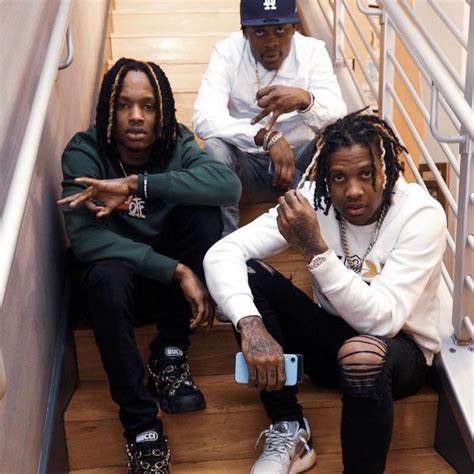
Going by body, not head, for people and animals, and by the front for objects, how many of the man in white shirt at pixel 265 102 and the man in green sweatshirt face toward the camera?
2

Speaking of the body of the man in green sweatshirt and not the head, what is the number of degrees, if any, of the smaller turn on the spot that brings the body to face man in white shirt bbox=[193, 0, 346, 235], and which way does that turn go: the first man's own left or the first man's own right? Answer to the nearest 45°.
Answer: approximately 135° to the first man's own left

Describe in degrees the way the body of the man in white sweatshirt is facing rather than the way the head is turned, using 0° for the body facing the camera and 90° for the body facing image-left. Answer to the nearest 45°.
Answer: approximately 45°

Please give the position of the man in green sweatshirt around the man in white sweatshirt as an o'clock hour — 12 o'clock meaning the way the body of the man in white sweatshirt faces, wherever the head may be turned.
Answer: The man in green sweatshirt is roughly at 2 o'clock from the man in white sweatshirt.

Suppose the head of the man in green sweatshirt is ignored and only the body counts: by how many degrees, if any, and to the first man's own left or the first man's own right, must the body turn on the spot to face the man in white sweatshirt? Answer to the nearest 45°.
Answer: approximately 45° to the first man's own left

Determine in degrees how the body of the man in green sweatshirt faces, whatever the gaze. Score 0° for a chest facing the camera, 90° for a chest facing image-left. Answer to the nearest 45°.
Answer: approximately 0°

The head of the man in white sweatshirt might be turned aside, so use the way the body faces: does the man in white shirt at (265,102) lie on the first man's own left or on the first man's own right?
on the first man's own right
